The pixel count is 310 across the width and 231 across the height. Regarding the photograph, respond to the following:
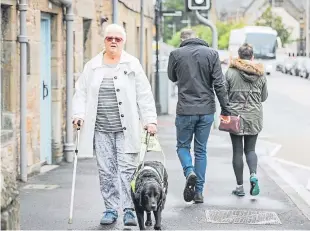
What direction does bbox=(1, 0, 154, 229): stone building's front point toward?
to the viewer's right

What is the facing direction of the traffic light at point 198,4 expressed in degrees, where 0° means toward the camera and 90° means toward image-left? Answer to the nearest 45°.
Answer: approximately 0°

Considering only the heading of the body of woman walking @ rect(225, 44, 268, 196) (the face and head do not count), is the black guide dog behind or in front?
behind

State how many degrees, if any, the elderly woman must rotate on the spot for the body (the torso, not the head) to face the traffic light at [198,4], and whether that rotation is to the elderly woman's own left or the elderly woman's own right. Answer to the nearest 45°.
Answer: approximately 180°

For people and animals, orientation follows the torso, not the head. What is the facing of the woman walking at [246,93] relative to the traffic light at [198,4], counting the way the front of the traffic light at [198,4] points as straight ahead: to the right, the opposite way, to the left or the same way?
the opposite way

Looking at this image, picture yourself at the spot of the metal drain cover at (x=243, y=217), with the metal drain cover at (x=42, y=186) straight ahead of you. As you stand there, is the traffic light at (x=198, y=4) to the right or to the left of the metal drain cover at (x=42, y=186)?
right

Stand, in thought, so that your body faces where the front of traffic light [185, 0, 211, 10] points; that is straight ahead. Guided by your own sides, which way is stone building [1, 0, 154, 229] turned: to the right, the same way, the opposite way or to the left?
to the left

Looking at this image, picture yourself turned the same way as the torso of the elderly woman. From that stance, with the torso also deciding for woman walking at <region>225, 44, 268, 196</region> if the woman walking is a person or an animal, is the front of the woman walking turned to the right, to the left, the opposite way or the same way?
the opposite way

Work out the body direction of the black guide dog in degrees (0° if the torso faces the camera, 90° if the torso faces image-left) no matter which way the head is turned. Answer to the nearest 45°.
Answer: approximately 0°

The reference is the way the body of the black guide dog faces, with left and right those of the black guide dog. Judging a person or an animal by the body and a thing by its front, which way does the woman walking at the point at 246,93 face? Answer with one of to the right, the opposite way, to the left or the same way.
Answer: the opposite way

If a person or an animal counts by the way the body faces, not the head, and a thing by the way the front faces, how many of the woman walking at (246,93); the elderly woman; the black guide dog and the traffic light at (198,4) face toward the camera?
3

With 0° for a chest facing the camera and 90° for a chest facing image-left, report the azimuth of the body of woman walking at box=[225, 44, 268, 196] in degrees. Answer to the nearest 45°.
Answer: approximately 180°
